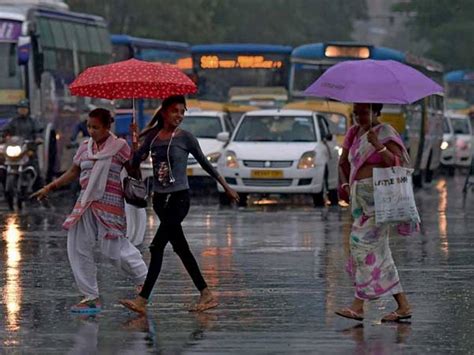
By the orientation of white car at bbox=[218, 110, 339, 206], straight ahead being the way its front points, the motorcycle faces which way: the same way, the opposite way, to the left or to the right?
the same way

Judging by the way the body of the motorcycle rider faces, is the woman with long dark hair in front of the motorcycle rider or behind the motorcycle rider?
in front

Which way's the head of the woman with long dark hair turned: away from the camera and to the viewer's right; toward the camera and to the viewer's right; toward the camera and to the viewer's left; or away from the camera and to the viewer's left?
toward the camera and to the viewer's right

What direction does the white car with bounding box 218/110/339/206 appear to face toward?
toward the camera

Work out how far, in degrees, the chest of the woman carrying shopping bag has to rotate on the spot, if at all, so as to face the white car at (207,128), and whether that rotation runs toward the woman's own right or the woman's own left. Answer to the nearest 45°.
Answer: approximately 135° to the woman's own right

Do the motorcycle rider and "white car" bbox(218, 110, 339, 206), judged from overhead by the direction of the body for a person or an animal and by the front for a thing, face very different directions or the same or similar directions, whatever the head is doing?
same or similar directions

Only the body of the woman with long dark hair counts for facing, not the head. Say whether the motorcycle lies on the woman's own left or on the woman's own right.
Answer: on the woman's own right

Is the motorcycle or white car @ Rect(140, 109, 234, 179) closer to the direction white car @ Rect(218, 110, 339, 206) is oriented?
the motorcycle

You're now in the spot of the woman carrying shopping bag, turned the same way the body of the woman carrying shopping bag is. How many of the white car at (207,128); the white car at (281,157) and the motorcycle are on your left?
0

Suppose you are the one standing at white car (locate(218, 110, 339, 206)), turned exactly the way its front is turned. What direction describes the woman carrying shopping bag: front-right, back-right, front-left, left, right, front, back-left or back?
front

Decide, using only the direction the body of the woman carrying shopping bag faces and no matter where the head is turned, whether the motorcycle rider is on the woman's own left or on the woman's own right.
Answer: on the woman's own right

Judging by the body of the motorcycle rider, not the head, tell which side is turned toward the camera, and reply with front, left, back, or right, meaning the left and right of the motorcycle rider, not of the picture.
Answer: front

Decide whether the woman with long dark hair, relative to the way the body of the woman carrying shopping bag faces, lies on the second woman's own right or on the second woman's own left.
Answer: on the second woman's own right

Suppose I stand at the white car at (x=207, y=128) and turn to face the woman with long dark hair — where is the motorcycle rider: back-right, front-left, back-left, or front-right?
front-right

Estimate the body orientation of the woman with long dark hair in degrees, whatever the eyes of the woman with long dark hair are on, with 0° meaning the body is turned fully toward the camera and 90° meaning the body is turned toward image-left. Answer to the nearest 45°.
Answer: approximately 45°

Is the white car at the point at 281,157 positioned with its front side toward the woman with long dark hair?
yes

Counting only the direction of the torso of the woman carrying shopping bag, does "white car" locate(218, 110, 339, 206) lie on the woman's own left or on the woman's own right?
on the woman's own right

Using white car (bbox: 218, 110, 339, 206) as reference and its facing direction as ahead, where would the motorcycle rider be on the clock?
The motorcycle rider is roughly at 3 o'clock from the white car.

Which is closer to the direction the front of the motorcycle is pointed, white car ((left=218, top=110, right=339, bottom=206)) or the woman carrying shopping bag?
the woman carrying shopping bag

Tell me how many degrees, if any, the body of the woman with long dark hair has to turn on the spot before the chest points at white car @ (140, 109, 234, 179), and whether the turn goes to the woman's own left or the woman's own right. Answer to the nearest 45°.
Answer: approximately 135° to the woman's own right
